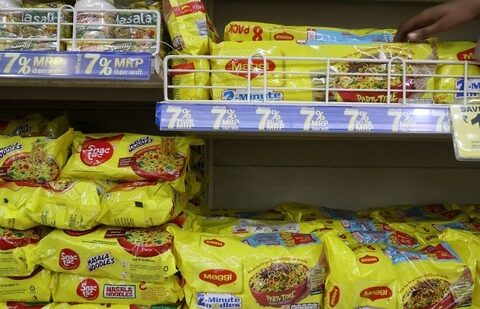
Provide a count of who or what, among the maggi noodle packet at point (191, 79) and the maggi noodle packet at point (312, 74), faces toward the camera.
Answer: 2

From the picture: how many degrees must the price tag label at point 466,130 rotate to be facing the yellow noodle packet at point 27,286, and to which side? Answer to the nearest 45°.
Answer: approximately 90° to its right

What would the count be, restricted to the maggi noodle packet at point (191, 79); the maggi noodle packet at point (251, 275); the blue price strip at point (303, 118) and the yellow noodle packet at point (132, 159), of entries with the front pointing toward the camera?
4

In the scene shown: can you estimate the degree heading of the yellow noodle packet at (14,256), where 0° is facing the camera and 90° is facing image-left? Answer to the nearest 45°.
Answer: approximately 0°

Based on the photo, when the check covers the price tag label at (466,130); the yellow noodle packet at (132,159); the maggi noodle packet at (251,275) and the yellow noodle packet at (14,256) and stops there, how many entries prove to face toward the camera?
4

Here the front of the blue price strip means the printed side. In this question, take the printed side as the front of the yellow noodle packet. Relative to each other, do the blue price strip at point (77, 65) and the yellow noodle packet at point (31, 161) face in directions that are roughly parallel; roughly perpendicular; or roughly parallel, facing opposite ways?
roughly parallel

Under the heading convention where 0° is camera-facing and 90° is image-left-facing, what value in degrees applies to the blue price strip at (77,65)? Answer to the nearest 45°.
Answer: approximately 0°

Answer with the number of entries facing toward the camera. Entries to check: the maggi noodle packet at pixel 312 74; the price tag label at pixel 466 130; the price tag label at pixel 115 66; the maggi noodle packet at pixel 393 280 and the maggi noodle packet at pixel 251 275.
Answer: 5

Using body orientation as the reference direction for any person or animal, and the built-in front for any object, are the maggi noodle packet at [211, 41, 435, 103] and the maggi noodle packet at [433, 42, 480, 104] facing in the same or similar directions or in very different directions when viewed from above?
same or similar directions

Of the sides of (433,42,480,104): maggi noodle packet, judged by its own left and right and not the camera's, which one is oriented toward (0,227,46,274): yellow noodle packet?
right

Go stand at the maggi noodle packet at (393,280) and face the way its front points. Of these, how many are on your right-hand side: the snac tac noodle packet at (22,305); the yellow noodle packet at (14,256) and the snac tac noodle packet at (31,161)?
3

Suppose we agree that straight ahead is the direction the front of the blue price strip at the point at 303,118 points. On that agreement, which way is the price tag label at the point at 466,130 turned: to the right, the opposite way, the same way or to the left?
the same way

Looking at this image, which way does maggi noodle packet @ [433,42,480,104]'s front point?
toward the camera

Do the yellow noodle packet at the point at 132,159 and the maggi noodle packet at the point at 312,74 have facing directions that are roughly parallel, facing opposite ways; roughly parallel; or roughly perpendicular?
roughly parallel
